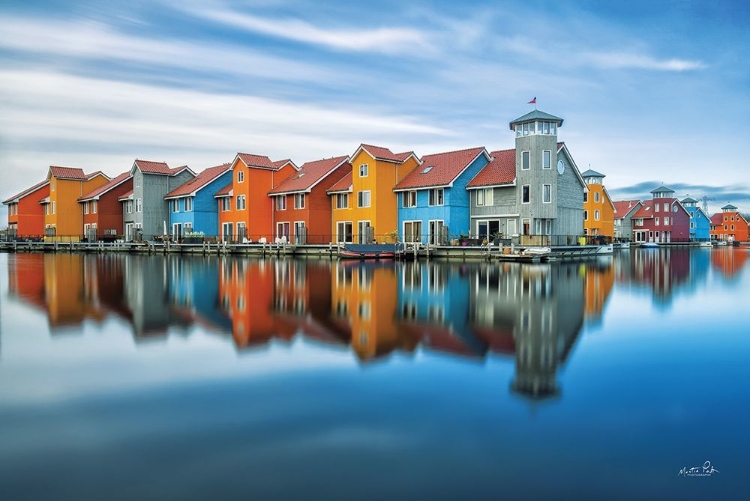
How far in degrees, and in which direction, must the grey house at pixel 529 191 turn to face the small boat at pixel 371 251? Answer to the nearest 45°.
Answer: approximately 45° to its right

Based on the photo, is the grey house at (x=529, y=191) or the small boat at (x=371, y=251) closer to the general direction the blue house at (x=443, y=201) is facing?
the small boat

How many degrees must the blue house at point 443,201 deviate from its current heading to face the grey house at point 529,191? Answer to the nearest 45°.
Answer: approximately 135° to its left

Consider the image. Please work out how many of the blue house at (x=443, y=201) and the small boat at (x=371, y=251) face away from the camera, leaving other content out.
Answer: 0

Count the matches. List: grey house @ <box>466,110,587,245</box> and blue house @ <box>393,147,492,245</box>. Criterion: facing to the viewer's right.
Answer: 0

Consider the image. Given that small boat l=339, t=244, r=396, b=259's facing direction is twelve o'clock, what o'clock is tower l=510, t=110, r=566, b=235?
The tower is roughly at 6 o'clock from the small boat.

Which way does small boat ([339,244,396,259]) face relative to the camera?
to the viewer's left
